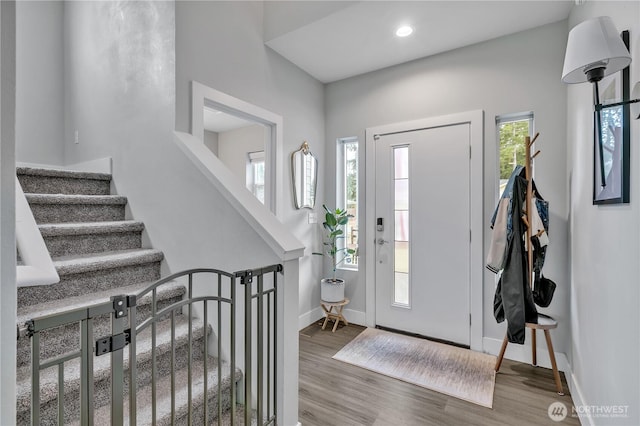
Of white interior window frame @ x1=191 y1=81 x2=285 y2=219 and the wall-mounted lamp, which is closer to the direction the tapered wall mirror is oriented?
the wall-mounted lamp

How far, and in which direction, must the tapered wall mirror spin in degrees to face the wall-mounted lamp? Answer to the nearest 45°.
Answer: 0° — it already faces it

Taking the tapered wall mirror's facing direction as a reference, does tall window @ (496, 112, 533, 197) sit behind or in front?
in front

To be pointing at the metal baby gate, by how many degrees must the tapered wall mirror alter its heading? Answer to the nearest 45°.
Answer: approximately 45° to its right

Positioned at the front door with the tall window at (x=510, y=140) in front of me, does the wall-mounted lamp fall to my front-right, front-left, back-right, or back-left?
front-right

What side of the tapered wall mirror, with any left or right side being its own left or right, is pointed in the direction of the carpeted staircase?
right

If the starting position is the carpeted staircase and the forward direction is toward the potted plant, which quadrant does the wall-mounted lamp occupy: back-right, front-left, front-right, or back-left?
front-right

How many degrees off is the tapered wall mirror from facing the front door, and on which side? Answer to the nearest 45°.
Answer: approximately 45° to its left

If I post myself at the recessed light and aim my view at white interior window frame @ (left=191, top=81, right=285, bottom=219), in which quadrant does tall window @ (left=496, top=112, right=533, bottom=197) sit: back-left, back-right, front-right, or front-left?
back-right
